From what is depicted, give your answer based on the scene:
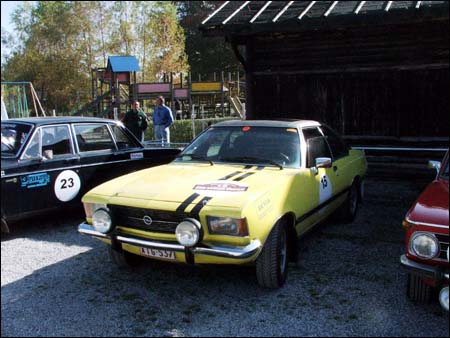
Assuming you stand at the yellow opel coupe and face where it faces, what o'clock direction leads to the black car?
The black car is roughly at 3 o'clock from the yellow opel coupe.

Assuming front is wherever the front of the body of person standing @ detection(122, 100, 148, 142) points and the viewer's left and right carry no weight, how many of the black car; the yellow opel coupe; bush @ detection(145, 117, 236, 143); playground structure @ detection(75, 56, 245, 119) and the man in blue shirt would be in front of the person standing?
2

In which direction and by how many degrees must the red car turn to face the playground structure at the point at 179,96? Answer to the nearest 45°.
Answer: approximately 90° to its right

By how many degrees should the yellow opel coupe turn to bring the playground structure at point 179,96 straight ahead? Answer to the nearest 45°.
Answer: approximately 135° to its right

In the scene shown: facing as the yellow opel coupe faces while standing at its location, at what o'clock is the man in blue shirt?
The man in blue shirt is roughly at 4 o'clock from the yellow opel coupe.

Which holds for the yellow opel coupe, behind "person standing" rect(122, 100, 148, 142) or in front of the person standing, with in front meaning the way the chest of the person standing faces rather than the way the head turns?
in front

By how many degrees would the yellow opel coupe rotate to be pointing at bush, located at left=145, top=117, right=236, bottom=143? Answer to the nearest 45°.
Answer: approximately 135° to its right

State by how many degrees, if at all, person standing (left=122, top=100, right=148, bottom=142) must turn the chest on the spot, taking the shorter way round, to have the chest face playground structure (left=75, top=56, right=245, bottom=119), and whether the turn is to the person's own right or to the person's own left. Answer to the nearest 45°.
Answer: approximately 180°

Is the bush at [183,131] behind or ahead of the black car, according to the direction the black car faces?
behind

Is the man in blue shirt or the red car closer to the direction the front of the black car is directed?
the red car

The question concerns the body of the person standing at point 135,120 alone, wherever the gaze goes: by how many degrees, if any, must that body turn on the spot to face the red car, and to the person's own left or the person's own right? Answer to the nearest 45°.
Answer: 0° — they already face it
